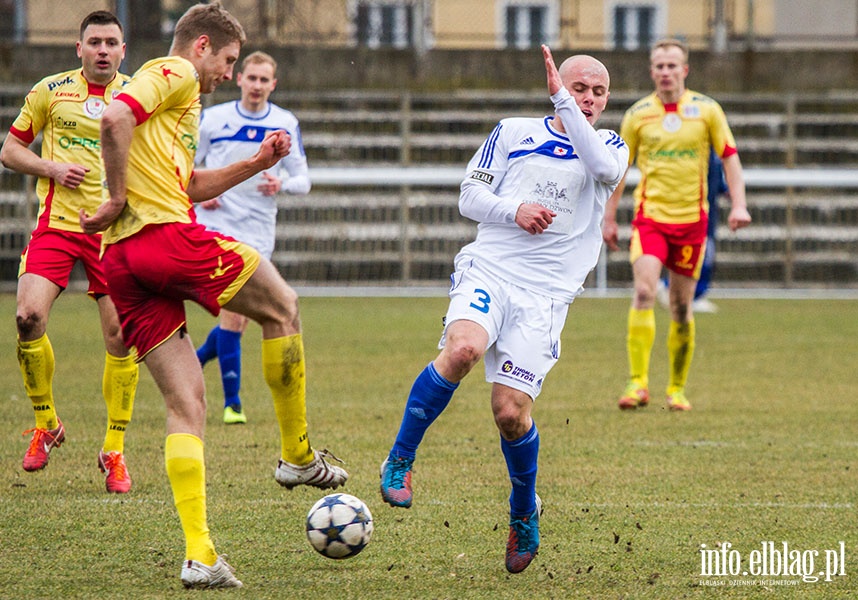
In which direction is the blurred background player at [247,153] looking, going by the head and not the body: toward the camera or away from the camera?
toward the camera

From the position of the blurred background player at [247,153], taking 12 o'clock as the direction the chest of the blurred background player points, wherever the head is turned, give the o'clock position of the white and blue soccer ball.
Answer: The white and blue soccer ball is roughly at 12 o'clock from the blurred background player.

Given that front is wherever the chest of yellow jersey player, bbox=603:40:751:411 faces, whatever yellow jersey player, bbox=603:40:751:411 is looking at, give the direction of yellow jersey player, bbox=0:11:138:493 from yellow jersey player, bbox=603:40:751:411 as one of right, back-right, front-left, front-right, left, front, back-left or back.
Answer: front-right

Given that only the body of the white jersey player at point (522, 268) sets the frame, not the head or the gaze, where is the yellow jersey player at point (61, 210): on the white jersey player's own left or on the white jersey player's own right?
on the white jersey player's own right

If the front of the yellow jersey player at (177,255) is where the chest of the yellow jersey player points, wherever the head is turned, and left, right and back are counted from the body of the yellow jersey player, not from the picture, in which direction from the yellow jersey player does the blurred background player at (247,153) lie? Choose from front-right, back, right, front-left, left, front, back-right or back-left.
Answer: left

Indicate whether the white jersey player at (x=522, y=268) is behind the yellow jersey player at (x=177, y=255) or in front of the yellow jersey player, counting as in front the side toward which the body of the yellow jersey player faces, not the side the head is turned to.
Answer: in front

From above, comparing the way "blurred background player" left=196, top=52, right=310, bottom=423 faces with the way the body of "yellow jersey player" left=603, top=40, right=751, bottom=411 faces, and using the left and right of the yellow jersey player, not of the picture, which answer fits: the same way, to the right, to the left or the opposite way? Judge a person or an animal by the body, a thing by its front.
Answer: the same way

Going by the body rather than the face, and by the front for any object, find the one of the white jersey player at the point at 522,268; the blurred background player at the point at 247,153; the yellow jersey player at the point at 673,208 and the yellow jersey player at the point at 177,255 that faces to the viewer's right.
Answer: the yellow jersey player at the point at 177,255

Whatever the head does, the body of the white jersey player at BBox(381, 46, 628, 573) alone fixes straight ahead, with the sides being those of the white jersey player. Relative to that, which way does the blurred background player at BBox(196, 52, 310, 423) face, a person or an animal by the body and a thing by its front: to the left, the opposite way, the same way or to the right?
the same way

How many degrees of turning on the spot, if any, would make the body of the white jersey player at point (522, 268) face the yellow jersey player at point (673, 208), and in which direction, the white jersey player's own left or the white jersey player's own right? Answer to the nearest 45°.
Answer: approximately 180°

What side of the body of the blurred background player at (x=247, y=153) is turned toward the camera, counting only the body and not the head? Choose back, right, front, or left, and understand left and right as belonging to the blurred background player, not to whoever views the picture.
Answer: front

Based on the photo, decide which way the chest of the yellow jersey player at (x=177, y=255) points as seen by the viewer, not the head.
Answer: to the viewer's right

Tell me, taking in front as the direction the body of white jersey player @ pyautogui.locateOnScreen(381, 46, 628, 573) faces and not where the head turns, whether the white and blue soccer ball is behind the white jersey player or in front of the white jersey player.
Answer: in front

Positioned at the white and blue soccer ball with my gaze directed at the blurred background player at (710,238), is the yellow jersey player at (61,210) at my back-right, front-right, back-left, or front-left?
front-left

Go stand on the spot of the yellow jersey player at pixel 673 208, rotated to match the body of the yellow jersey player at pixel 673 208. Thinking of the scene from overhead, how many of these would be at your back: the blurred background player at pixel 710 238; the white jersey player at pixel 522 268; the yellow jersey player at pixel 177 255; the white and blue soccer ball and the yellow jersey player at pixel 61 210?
1

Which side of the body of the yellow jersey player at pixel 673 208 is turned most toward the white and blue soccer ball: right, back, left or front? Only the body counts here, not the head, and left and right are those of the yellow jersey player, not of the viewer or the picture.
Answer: front

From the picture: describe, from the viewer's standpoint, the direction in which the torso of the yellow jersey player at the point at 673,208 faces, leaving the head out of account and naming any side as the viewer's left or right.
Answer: facing the viewer

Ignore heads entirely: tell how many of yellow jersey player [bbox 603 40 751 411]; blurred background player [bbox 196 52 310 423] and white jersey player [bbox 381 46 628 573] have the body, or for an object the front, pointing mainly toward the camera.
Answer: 3

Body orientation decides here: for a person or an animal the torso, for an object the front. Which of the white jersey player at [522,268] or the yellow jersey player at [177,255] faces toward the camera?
the white jersey player

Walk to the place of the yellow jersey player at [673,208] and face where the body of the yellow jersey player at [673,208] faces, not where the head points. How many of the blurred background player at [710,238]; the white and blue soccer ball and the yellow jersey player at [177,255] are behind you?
1
